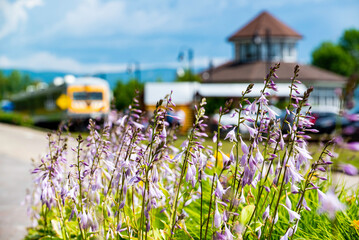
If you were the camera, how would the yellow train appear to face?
facing the viewer and to the right of the viewer
